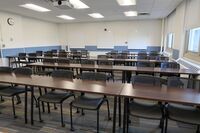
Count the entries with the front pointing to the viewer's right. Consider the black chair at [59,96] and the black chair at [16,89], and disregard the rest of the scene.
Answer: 0
